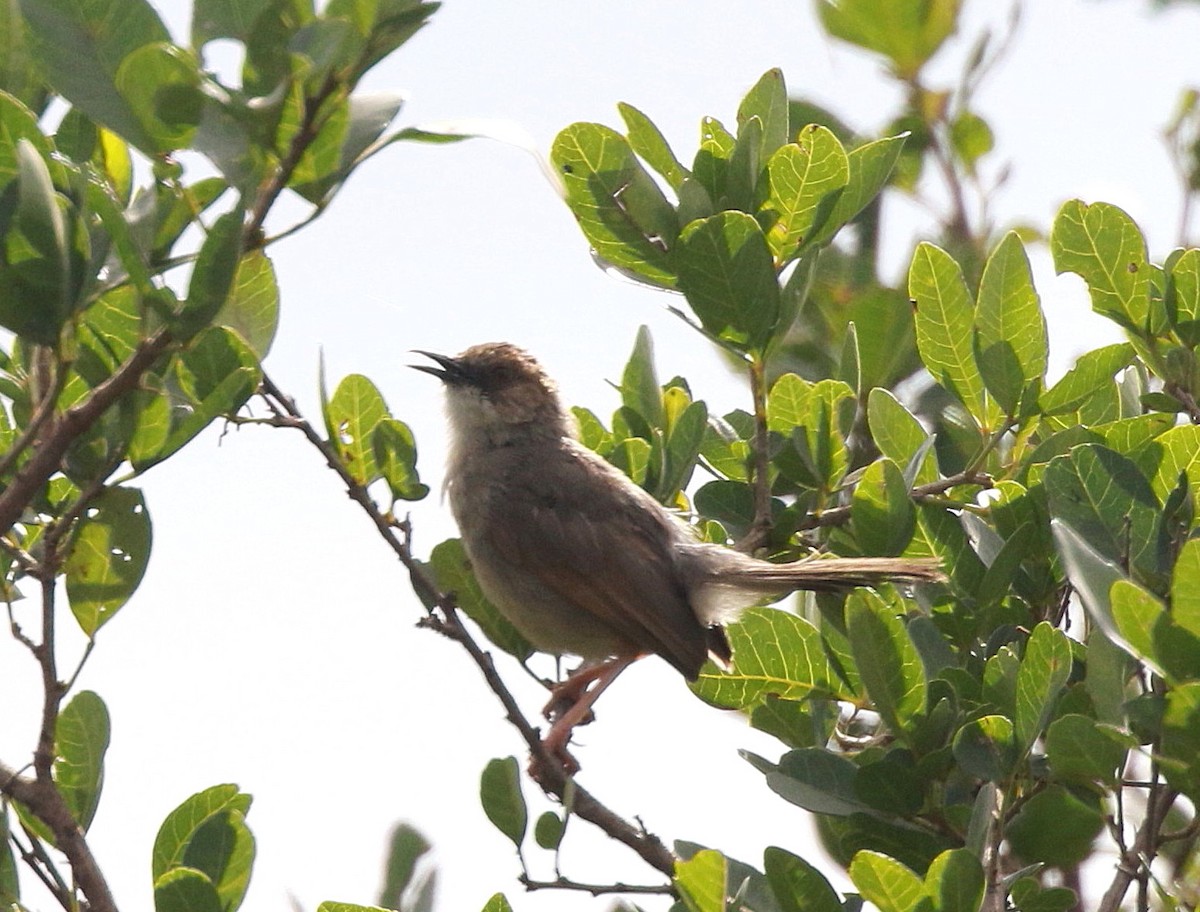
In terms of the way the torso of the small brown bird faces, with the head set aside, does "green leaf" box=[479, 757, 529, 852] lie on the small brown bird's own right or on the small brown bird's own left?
on the small brown bird's own left

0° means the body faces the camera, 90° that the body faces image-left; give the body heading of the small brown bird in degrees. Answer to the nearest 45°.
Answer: approximately 90°

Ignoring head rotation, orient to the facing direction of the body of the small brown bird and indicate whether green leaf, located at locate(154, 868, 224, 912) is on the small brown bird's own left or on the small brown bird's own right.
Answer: on the small brown bird's own left
